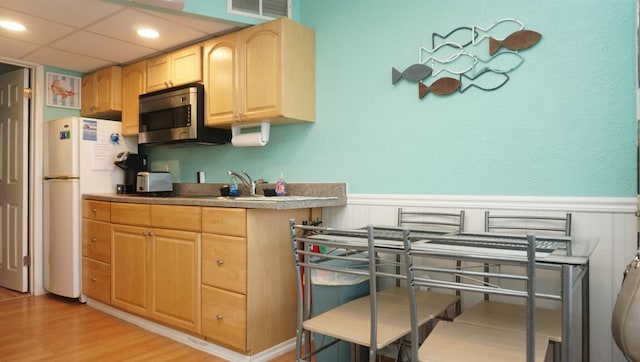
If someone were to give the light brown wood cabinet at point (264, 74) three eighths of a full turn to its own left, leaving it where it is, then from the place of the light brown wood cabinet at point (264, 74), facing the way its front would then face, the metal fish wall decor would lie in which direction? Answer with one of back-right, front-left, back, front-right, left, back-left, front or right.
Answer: front-right

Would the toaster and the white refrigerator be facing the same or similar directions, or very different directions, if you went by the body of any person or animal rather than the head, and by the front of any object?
same or similar directions

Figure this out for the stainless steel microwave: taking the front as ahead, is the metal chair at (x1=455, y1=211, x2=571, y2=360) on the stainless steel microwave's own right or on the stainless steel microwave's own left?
on the stainless steel microwave's own left

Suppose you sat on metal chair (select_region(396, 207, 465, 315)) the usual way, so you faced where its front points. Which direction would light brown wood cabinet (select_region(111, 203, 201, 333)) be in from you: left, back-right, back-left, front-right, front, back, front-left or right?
right

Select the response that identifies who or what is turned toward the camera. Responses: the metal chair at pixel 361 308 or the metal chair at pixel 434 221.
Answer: the metal chair at pixel 434 221

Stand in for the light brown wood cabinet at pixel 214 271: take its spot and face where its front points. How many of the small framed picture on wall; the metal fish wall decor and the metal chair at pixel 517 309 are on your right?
1

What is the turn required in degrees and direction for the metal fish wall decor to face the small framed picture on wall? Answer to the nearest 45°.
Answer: approximately 90° to its right

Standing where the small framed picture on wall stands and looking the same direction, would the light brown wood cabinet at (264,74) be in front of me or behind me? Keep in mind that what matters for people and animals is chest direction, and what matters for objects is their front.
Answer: in front

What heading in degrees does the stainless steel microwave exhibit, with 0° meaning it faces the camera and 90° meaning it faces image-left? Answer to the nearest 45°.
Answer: approximately 45°

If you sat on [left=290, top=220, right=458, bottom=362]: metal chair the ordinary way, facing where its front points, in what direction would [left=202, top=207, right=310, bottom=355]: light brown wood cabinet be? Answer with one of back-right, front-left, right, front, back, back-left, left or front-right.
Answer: left

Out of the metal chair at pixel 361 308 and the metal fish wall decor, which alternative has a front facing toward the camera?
the metal fish wall decor

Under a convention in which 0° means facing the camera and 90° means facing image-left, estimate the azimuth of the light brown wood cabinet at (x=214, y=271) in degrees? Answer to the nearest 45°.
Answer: approximately 45°

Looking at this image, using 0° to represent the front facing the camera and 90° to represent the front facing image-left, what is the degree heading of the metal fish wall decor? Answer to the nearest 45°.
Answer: approximately 0°

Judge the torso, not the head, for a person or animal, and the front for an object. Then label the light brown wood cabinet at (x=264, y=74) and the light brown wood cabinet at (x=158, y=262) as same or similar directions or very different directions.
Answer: same or similar directions

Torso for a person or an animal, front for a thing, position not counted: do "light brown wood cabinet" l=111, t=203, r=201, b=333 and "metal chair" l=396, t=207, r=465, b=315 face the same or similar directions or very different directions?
same or similar directions

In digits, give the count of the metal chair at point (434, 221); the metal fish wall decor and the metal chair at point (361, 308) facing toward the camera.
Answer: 2

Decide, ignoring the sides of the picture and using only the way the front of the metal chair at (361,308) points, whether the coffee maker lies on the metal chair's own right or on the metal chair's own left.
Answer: on the metal chair's own left
